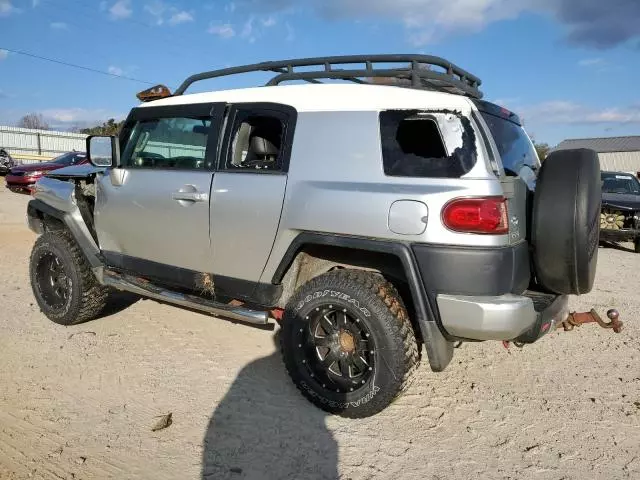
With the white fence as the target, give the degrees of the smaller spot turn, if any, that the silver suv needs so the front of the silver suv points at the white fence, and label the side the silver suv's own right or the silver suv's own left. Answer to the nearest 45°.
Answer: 0° — it already faces it

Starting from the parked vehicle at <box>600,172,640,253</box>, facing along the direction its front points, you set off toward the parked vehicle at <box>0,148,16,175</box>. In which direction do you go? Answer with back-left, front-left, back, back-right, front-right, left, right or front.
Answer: right

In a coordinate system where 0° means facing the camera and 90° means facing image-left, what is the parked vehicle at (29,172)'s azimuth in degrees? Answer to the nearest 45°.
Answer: approximately 45°

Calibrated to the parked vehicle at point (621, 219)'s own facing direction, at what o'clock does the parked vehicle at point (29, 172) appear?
the parked vehicle at point (29, 172) is roughly at 3 o'clock from the parked vehicle at point (621, 219).

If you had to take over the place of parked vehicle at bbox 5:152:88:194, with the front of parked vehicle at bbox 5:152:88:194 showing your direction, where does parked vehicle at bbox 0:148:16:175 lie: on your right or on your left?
on your right

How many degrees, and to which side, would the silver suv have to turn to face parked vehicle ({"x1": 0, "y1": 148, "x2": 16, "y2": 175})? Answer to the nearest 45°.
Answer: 0° — it already faces it

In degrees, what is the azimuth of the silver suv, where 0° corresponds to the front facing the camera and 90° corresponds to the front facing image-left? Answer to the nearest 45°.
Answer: approximately 135°

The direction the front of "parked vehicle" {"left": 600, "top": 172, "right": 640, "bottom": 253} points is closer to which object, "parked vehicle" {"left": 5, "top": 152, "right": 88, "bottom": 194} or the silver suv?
the silver suv

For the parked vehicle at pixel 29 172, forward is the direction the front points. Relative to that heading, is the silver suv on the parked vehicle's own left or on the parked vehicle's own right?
on the parked vehicle's own left

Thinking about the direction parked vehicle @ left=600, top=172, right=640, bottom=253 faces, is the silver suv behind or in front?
in front

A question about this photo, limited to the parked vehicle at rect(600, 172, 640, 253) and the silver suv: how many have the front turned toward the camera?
1

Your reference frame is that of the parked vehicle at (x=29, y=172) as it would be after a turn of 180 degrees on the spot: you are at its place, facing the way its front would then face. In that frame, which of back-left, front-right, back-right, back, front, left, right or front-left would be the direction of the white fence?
front-left
